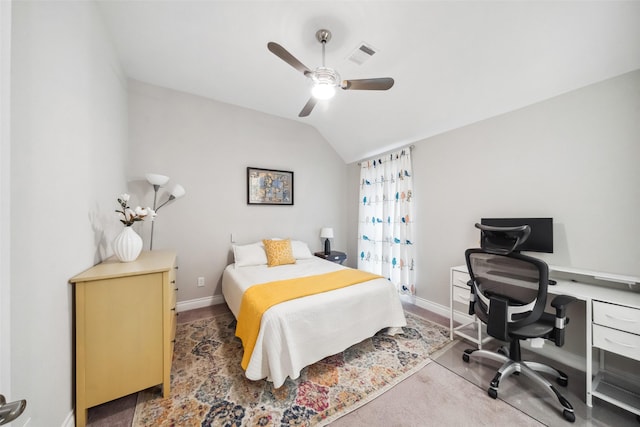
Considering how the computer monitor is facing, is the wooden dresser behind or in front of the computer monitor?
in front

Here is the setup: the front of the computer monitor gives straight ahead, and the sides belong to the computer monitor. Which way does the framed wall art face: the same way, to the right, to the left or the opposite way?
to the left

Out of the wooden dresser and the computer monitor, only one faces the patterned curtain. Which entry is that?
the wooden dresser

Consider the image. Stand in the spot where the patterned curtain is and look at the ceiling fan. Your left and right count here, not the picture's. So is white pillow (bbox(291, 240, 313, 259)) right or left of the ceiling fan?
right

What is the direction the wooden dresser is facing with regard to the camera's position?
facing to the right of the viewer

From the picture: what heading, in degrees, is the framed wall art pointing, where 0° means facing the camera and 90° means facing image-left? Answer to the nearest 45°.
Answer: approximately 315°

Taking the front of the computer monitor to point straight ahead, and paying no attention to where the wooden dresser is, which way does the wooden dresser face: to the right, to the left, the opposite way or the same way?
the opposite way

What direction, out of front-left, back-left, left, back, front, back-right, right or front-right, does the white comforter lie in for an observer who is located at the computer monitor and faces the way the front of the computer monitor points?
front-right

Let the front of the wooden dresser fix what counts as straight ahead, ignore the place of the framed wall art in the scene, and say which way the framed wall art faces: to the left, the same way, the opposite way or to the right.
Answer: to the right

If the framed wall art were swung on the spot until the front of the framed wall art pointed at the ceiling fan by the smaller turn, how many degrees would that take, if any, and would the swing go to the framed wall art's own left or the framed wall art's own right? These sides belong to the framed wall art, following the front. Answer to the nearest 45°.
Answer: approximately 45° to the framed wall art's own right

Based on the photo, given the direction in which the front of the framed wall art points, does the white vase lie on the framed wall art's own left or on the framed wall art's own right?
on the framed wall art's own right

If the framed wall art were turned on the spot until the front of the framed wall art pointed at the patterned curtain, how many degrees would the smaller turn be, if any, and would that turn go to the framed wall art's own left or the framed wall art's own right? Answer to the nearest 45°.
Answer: approximately 45° to the framed wall art's own left

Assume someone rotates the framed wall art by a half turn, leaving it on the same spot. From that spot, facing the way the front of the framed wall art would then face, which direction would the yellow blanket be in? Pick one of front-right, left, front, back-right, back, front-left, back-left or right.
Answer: back-left
